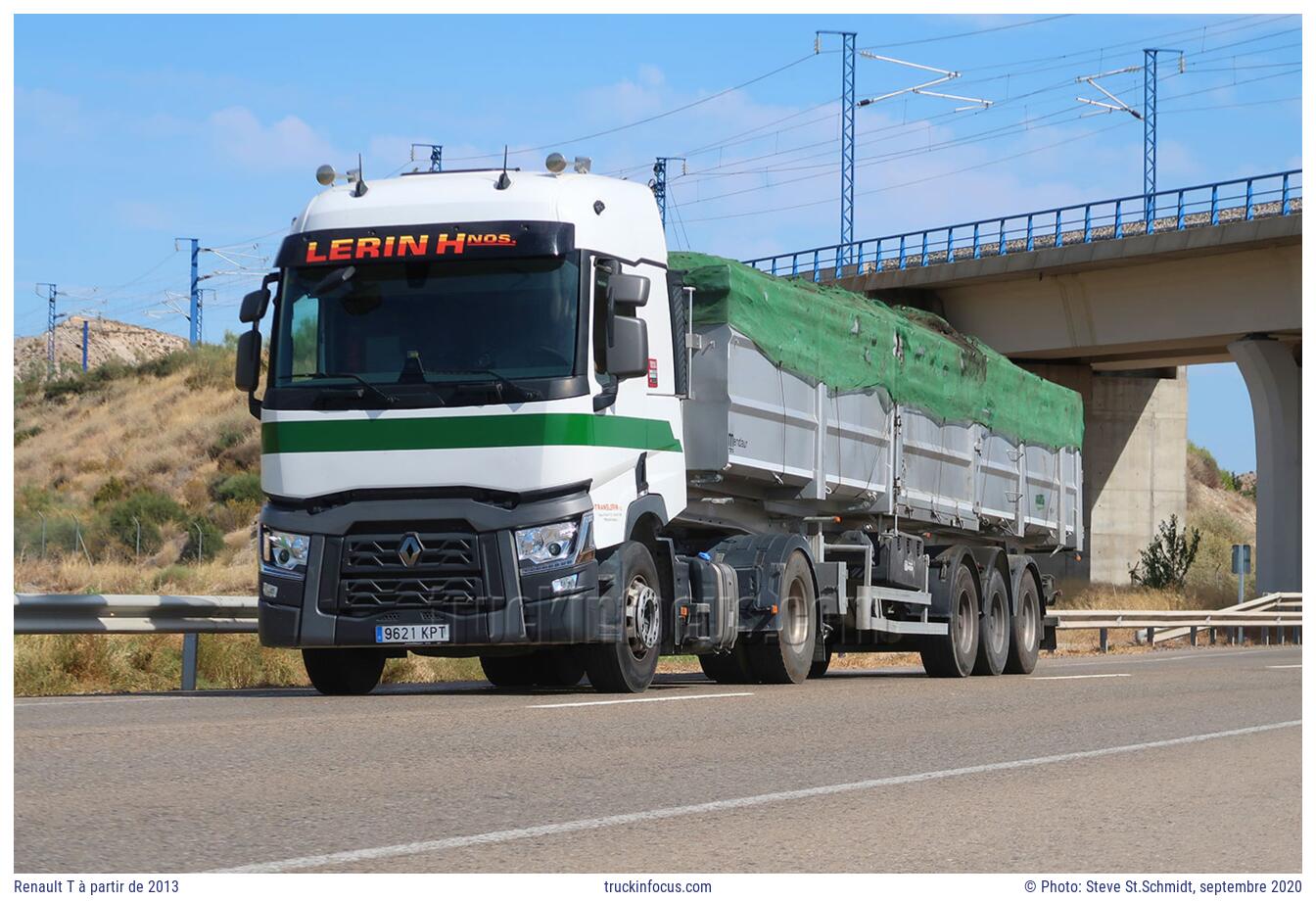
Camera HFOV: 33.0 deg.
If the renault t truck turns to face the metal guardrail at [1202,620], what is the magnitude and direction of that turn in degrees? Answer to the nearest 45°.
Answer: approximately 180°

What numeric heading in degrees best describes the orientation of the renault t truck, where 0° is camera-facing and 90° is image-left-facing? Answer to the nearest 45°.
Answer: approximately 45°

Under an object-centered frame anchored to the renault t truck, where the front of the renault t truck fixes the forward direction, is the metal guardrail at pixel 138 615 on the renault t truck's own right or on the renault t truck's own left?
on the renault t truck's own right
